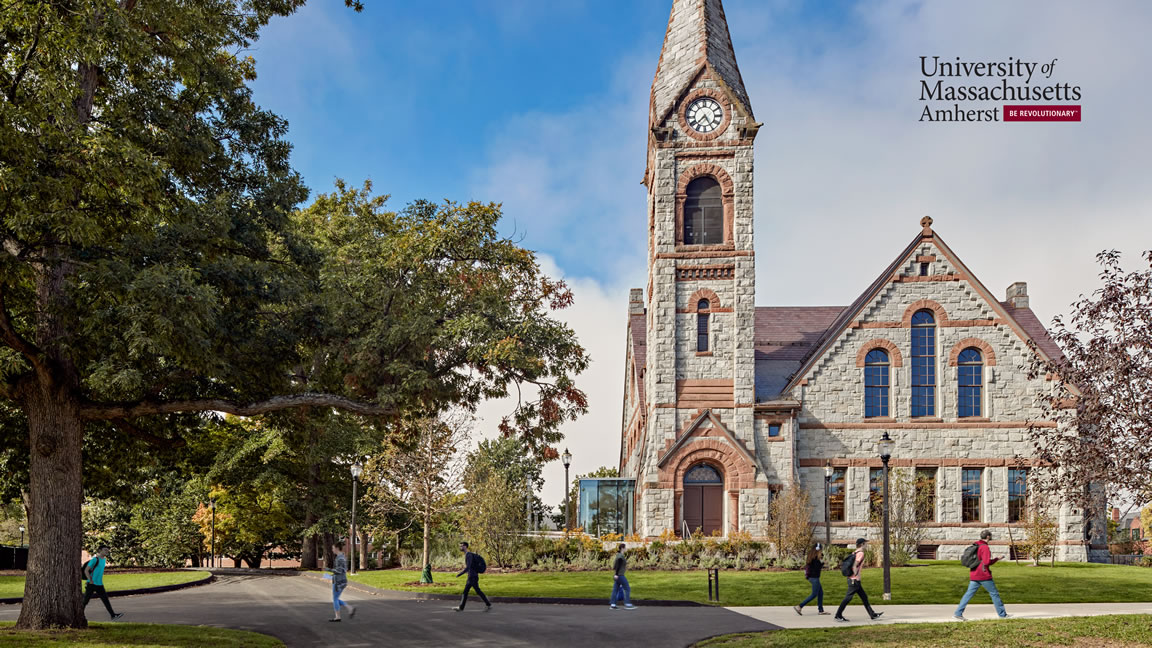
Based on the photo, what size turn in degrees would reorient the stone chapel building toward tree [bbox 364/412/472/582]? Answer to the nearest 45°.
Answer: approximately 45° to its right

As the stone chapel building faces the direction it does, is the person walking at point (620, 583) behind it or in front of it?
in front

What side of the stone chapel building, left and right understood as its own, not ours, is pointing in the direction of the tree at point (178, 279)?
front

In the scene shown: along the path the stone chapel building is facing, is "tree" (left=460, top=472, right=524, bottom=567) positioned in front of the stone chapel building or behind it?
in front

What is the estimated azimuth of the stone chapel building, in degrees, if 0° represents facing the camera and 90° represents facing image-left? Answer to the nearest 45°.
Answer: approximately 0°

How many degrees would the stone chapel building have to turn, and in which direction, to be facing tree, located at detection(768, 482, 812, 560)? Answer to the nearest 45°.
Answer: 0° — it already faces it
